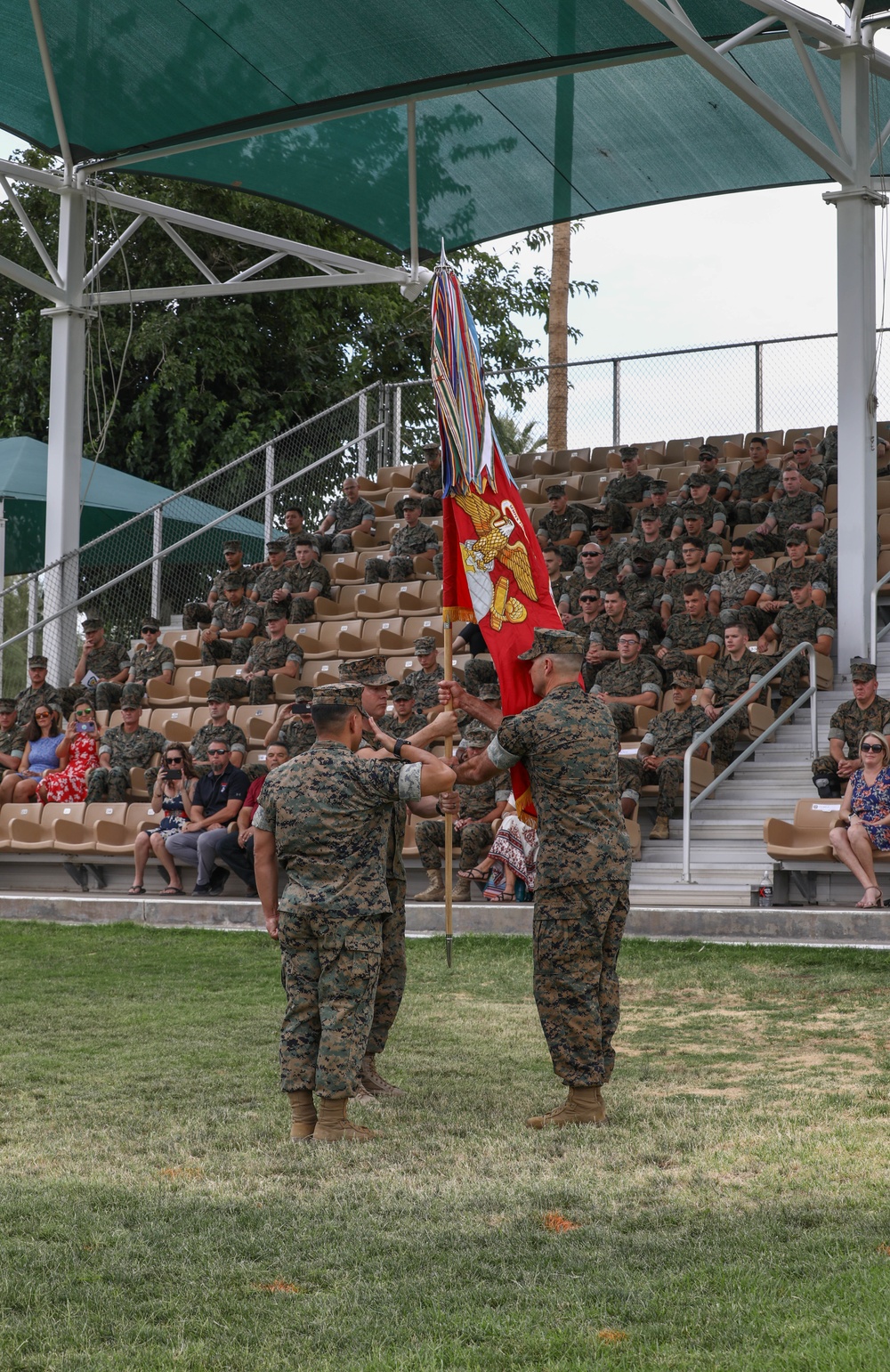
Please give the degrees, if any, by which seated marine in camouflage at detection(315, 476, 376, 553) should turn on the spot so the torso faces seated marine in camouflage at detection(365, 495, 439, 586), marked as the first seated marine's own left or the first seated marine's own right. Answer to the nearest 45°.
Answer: approximately 45° to the first seated marine's own left

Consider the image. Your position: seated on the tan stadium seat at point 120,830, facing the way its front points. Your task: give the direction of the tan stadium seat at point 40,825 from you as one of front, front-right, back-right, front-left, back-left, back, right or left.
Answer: right

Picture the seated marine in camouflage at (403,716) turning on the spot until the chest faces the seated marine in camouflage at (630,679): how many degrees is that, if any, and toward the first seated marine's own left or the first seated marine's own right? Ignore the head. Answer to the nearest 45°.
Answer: approximately 135° to the first seated marine's own left

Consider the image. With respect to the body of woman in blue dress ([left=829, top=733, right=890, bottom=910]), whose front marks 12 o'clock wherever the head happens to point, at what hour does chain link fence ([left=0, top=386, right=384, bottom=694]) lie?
The chain link fence is roughly at 3 o'clock from the woman in blue dress.

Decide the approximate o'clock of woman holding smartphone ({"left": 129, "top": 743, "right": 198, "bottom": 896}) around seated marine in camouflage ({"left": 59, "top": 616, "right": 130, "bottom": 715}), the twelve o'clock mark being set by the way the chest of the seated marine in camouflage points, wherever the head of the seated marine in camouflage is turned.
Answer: The woman holding smartphone is roughly at 10 o'clock from the seated marine in camouflage.

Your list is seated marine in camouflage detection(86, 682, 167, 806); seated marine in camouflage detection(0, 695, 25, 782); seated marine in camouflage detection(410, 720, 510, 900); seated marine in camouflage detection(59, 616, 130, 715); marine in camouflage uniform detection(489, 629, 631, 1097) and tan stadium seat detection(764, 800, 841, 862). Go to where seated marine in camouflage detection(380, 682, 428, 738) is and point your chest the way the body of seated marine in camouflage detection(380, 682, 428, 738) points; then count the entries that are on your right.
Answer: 3

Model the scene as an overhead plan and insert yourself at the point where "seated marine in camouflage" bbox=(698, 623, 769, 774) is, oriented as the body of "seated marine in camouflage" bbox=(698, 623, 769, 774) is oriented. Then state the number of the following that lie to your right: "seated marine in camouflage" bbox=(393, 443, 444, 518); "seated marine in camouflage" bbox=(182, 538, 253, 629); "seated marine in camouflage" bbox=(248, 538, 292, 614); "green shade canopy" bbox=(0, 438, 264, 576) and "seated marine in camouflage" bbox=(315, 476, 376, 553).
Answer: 5

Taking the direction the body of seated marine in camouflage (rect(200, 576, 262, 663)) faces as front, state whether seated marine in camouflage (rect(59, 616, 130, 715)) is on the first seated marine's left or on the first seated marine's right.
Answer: on the first seated marine's right

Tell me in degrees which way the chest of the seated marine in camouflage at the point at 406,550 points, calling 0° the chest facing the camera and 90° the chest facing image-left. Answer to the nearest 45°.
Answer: approximately 45°

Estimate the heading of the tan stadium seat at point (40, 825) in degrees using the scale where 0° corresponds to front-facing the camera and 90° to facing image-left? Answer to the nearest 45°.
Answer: approximately 45°

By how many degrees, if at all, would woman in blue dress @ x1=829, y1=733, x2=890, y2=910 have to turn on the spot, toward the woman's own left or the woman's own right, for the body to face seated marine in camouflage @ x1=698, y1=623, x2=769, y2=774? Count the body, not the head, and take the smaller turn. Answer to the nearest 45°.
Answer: approximately 90° to the woman's own right

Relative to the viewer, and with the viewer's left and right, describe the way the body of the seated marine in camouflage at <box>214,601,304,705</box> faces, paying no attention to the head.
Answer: facing the viewer and to the left of the viewer

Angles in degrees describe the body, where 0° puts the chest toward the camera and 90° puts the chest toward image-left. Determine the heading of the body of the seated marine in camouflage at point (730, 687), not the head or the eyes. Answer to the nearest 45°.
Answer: approximately 45°
